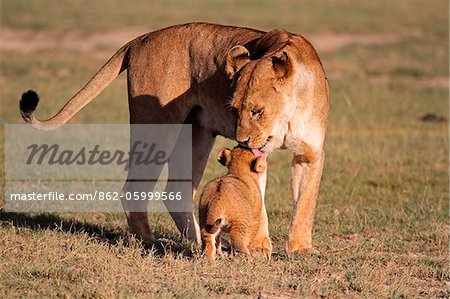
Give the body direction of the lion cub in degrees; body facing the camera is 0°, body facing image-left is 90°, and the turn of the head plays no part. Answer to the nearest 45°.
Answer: approximately 225°
